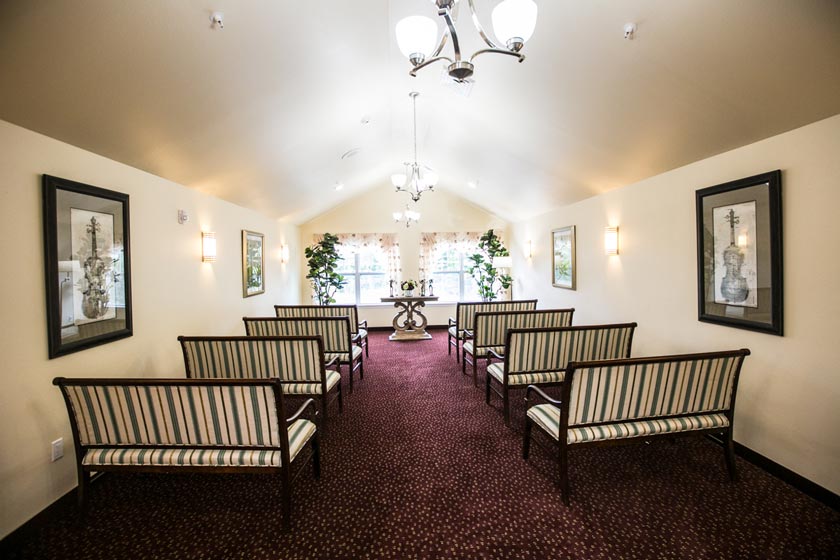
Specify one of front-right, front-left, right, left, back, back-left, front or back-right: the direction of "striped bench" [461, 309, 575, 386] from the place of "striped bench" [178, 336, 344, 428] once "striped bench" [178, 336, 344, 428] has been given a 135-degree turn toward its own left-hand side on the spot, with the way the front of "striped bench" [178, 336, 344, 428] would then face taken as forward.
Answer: back

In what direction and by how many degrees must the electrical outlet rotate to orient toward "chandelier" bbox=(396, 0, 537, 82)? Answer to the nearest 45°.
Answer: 0° — it already faces it

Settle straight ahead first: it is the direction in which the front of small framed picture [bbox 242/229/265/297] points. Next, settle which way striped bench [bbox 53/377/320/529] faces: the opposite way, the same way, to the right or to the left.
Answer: to the left

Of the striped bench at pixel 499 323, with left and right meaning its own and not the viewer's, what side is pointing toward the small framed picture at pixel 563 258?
right

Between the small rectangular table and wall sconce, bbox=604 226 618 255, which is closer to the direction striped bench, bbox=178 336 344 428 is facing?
the small rectangular table

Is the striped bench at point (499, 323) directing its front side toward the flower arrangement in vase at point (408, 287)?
yes

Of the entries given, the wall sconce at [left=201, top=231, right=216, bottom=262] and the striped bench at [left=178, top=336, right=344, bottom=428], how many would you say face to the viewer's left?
0

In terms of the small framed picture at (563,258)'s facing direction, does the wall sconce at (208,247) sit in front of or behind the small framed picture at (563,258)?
in front

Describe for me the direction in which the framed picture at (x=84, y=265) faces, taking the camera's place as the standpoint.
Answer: facing the viewer and to the right of the viewer

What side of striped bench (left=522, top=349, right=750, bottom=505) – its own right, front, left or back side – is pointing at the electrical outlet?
left

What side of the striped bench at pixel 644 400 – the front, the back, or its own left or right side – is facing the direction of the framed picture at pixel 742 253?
right

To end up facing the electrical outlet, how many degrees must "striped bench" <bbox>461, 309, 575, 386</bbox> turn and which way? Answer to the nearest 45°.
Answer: approximately 90° to its left

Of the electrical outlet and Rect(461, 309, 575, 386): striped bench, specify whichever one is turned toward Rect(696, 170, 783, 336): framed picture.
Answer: the electrical outlet

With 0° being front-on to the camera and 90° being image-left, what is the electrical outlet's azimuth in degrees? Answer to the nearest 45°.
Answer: approximately 315°

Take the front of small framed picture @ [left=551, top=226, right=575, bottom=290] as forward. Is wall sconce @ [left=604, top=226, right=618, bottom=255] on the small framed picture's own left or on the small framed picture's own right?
on the small framed picture's own left

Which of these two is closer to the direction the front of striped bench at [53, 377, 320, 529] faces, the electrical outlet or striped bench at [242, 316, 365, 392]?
the striped bench

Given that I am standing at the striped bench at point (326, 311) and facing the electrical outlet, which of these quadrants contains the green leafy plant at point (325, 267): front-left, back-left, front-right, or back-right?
back-right

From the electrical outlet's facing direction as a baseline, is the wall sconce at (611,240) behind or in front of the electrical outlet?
in front

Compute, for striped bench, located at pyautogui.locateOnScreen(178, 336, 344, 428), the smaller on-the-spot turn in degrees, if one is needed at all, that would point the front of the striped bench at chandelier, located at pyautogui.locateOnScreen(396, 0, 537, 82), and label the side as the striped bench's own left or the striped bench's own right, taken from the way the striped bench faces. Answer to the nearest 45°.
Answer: approximately 135° to the striped bench's own right

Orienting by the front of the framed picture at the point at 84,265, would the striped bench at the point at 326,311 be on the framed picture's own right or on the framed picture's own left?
on the framed picture's own left
